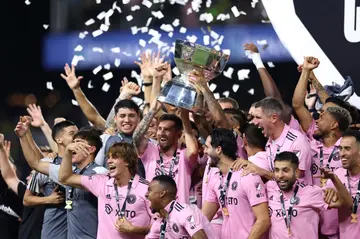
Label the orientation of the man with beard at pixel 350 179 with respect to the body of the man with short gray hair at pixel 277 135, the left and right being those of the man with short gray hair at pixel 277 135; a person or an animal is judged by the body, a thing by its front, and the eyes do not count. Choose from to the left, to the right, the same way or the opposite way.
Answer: the same way

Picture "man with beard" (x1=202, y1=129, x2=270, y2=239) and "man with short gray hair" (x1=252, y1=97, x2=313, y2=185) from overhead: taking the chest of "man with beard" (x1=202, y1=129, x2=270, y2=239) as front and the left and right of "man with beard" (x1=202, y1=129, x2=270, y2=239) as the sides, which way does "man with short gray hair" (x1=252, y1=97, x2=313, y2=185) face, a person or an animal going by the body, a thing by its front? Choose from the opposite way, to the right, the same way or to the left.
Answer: the same way

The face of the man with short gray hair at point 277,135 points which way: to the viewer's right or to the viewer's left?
to the viewer's left

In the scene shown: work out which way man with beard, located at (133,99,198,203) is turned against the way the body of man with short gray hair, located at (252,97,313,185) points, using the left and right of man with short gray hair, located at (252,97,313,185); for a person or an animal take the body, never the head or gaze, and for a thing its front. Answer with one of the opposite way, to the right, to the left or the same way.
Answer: the same way

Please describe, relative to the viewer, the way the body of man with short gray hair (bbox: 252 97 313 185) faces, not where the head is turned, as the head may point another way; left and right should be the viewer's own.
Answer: facing the viewer and to the left of the viewer

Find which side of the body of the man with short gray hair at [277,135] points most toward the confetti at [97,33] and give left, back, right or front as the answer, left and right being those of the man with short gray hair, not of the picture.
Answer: right

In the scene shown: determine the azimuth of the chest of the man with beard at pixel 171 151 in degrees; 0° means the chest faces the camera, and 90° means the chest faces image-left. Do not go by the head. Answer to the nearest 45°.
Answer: approximately 45°

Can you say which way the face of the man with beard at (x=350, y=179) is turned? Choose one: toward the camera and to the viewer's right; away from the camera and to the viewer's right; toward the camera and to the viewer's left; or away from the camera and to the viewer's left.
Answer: toward the camera and to the viewer's left

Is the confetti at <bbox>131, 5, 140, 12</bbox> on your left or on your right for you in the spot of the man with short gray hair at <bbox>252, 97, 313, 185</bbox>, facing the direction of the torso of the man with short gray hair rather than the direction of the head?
on your right

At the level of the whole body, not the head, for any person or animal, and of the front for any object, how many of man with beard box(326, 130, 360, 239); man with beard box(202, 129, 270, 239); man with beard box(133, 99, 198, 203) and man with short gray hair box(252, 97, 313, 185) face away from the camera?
0

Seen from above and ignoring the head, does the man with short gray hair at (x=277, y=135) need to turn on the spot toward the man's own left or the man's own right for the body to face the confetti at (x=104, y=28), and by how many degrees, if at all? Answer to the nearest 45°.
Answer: approximately 90° to the man's own right

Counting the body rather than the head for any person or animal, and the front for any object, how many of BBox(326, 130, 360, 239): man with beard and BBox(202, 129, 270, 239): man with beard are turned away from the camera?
0

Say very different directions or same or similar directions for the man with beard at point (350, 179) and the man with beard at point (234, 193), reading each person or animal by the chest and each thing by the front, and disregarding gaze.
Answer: same or similar directions
